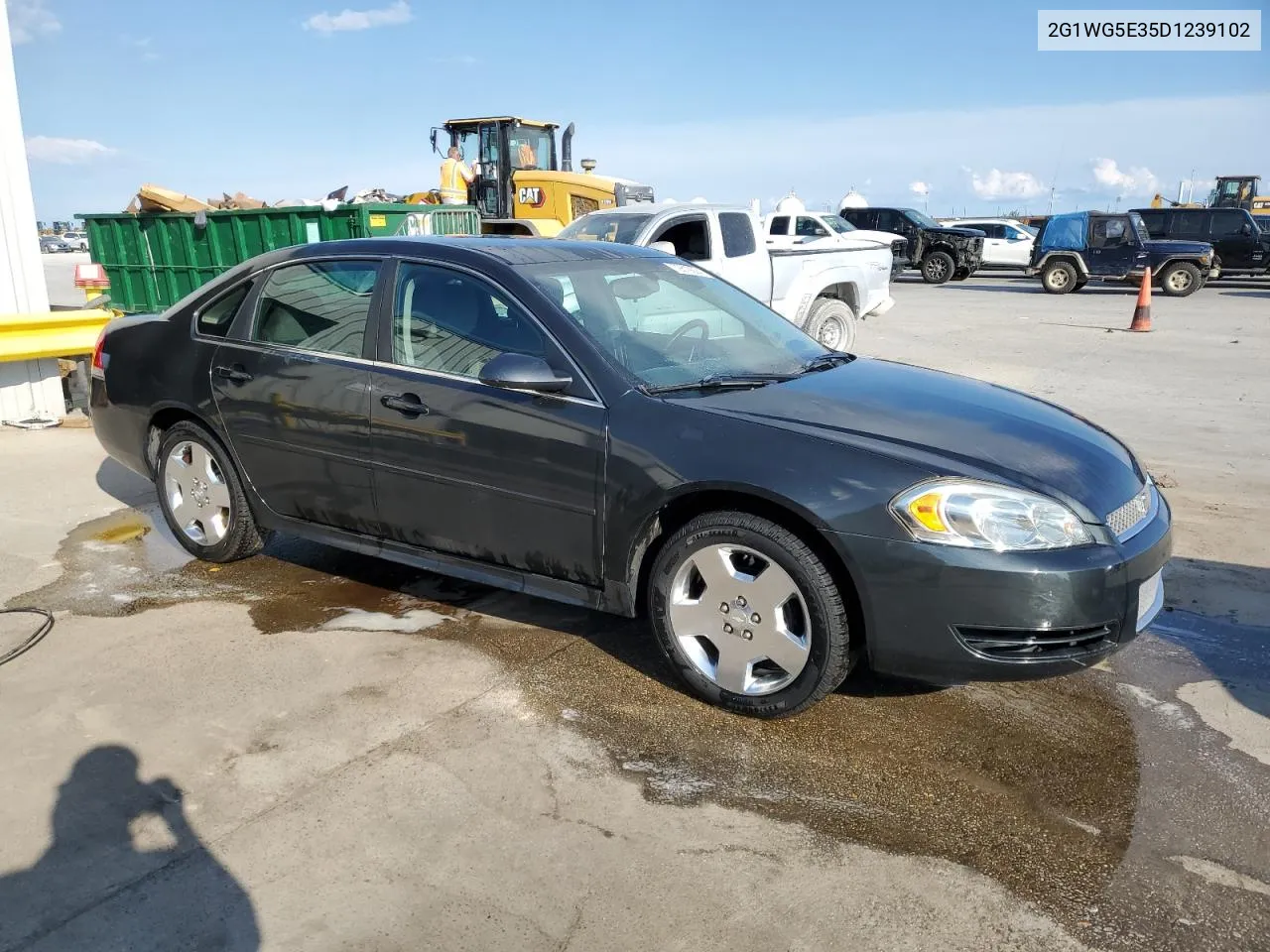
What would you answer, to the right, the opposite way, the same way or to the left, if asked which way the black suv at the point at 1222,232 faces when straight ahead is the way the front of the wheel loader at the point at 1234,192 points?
the opposite way

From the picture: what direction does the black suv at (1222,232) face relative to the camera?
to the viewer's right

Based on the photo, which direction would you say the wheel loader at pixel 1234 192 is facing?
to the viewer's left

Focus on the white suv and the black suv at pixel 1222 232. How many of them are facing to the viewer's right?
2

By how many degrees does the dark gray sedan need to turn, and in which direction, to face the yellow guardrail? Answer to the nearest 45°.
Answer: approximately 180°

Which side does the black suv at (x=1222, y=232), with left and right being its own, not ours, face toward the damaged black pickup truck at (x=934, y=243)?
back

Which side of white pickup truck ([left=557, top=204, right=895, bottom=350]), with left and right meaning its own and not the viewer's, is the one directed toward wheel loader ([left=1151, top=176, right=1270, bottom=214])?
back

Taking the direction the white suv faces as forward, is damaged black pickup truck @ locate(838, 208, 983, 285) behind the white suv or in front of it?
behind

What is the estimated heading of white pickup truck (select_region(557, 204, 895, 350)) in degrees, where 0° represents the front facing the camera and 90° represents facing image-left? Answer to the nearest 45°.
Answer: approximately 45°

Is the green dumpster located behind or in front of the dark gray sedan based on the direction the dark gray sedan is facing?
behind

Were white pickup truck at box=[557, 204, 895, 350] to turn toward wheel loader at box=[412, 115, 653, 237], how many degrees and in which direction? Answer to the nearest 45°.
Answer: approximately 90° to its right

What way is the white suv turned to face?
to the viewer's right
